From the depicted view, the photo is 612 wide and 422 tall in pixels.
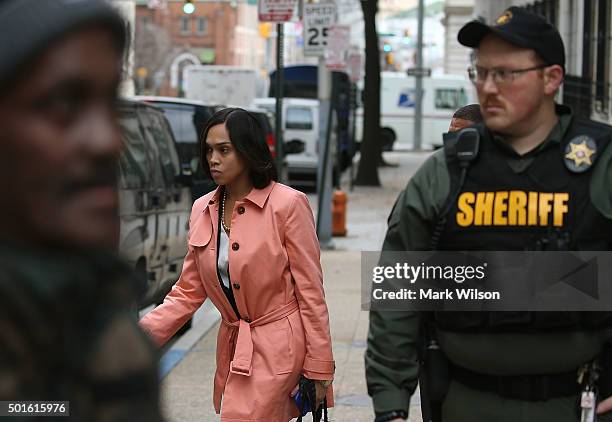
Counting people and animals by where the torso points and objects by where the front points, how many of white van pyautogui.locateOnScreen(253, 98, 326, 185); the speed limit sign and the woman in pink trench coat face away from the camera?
1

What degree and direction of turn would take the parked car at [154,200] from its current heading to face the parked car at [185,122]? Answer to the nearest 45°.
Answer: approximately 45° to its left

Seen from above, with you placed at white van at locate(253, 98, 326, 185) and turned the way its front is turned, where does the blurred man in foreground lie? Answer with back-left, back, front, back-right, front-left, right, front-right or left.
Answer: back

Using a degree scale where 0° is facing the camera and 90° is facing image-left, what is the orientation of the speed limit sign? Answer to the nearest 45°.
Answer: approximately 0°

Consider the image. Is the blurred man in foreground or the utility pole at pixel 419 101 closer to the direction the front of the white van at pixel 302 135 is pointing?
the utility pole

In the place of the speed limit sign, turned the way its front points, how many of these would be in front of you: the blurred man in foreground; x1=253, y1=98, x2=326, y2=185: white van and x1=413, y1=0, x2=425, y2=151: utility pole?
1

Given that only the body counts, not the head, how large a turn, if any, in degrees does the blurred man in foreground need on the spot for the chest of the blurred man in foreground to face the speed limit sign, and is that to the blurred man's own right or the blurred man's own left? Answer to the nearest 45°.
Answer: approximately 135° to the blurred man's own left

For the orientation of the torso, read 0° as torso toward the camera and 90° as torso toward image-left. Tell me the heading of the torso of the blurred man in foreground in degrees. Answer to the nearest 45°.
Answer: approximately 315°

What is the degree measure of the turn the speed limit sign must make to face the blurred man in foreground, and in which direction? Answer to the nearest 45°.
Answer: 0° — it already faces them

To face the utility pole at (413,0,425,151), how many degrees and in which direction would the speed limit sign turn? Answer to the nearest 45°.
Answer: approximately 180°

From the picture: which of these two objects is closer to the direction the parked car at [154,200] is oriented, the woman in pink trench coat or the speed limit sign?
the speed limit sign

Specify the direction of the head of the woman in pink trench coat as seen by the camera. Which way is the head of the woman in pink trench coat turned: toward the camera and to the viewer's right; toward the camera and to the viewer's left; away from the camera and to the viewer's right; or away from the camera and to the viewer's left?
toward the camera and to the viewer's left

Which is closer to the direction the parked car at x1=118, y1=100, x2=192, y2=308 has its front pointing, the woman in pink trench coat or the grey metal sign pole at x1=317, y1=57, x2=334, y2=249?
the grey metal sign pole

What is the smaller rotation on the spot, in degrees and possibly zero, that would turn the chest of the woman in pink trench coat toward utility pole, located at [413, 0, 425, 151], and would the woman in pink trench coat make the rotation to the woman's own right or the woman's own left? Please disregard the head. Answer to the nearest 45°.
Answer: approximately 135° to the woman's own right

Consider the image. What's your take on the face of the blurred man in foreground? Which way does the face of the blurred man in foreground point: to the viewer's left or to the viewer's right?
to the viewer's right

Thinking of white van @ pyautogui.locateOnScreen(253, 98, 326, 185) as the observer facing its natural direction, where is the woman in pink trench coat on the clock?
The woman in pink trench coat is roughly at 6 o'clock from the white van.

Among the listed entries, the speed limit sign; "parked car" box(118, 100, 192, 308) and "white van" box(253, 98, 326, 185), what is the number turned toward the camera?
1

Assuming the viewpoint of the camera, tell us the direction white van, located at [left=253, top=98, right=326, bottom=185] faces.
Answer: facing away from the viewer
